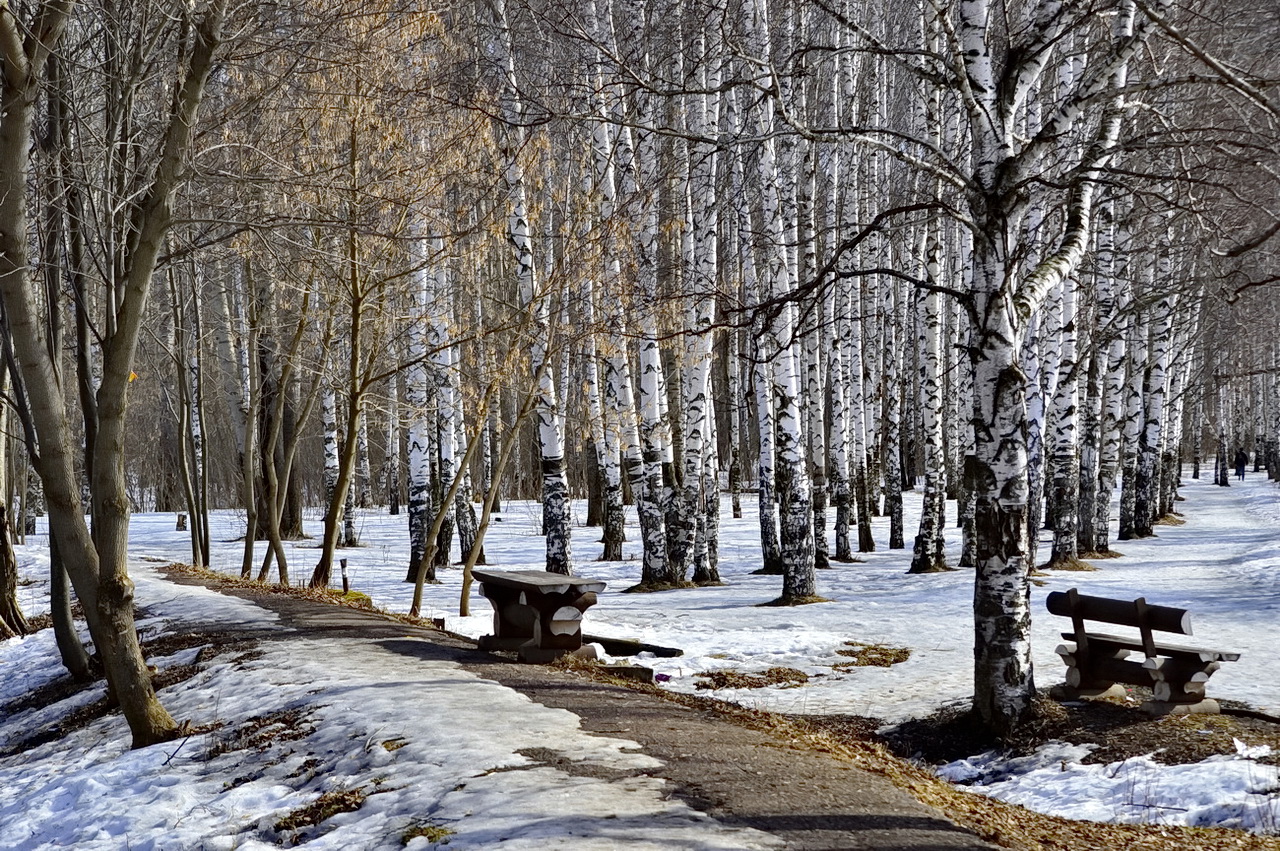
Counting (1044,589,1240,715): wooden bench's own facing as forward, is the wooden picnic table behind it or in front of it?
behind
